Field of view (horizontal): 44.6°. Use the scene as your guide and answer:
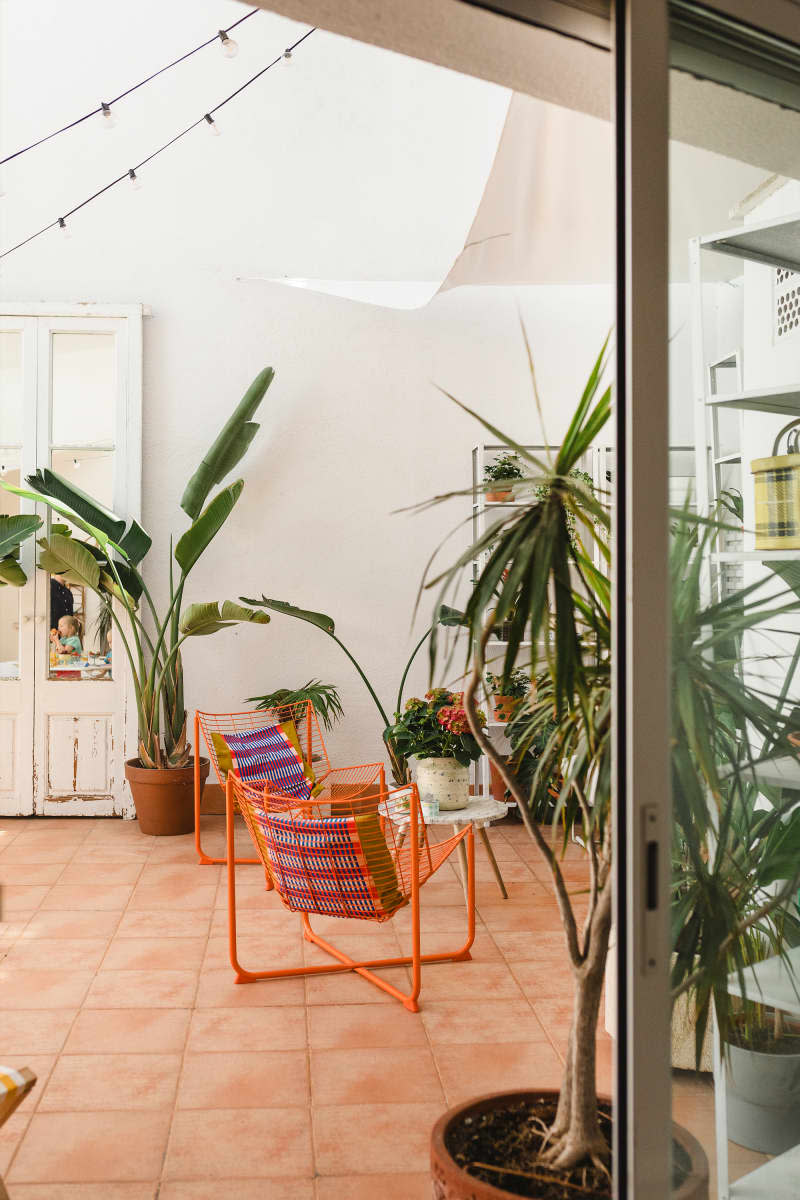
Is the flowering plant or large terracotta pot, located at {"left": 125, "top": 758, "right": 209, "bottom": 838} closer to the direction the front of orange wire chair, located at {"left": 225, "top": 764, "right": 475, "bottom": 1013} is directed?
the flowering plant

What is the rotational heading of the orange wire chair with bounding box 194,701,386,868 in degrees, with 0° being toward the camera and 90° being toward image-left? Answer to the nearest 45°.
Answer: approximately 315°

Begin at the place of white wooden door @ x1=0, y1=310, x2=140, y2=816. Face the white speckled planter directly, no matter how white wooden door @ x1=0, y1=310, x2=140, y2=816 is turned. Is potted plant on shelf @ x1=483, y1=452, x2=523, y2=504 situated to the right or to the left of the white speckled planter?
left
